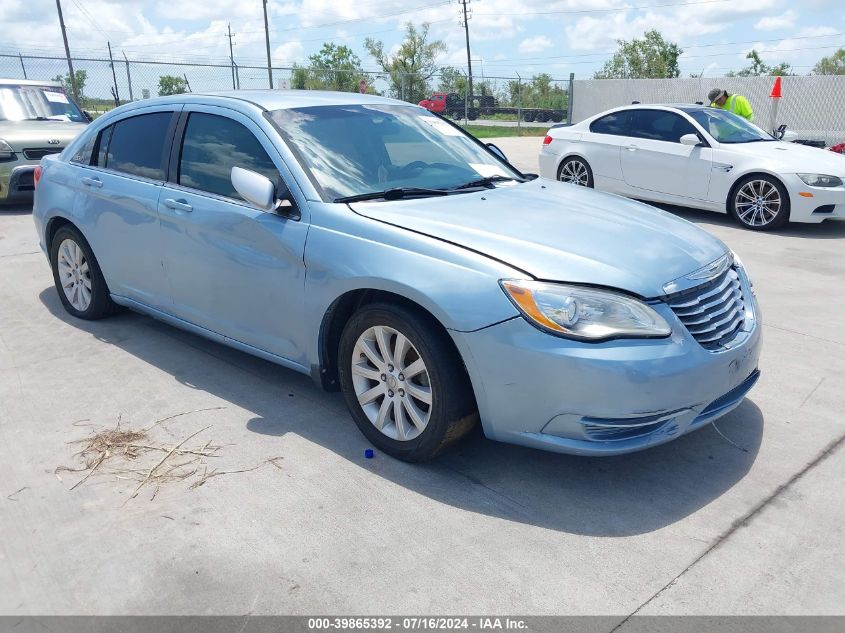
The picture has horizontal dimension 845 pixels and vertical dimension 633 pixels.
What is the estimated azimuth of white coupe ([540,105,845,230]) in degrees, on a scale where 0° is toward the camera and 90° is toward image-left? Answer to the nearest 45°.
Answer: approximately 315°

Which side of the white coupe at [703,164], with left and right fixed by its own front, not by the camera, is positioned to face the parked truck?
back

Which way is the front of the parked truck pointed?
to the viewer's left

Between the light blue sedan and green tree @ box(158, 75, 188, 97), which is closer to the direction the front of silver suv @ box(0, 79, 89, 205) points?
the light blue sedan

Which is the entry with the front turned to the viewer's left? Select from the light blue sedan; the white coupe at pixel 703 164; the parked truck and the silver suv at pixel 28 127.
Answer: the parked truck

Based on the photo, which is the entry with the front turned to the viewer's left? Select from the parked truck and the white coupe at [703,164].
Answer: the parked truck
